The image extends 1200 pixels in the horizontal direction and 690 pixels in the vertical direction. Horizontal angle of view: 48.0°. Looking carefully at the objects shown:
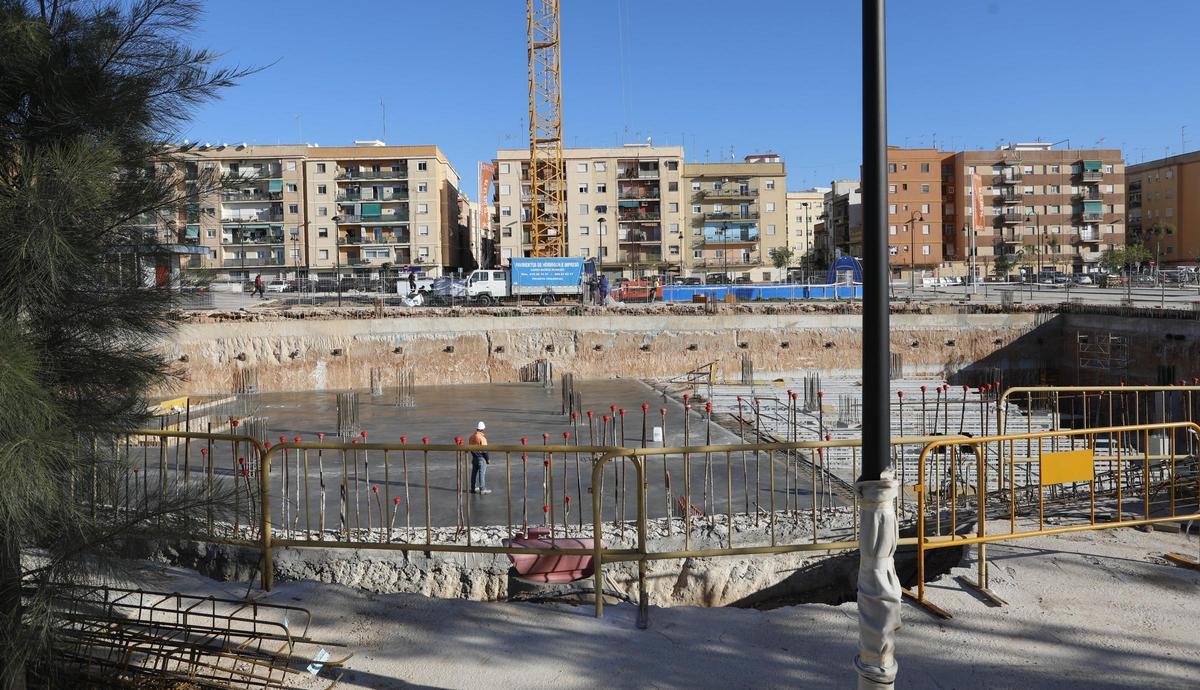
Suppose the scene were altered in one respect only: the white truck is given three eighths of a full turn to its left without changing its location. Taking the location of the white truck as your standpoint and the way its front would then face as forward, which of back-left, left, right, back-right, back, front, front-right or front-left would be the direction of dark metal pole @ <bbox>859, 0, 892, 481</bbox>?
front-right

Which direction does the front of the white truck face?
to the viewer's left

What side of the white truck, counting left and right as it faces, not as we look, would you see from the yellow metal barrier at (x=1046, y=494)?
left
